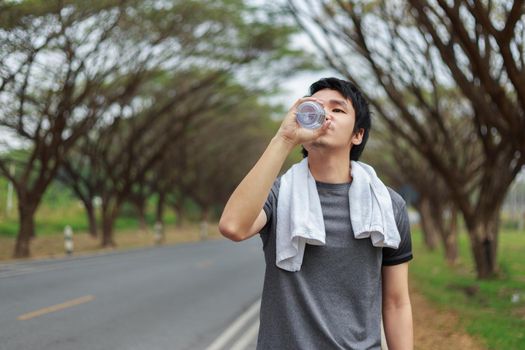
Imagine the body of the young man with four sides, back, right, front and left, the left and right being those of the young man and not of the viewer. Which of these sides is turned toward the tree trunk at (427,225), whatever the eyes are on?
back

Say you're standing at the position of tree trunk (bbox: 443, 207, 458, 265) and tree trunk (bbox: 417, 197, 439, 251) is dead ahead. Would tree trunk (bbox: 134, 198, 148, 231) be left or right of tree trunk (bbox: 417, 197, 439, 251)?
left

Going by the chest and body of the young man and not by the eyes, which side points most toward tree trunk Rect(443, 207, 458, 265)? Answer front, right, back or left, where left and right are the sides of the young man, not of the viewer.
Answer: back

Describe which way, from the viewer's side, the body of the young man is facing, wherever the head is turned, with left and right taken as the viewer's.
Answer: facing the viewer

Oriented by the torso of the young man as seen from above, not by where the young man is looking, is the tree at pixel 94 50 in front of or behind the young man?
behind

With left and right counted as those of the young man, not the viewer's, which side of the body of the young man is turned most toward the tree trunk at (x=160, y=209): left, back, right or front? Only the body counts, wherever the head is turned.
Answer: back
